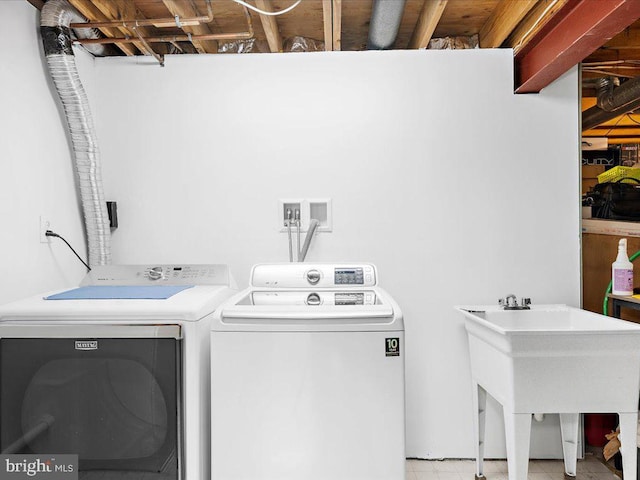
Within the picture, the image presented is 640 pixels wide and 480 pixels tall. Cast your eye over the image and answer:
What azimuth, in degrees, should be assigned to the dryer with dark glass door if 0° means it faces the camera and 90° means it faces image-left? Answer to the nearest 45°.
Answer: approximately 0°

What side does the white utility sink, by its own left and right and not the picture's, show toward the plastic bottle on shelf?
back

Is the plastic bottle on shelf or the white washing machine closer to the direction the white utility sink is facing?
the white washing machine

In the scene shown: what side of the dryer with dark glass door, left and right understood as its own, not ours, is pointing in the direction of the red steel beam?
left

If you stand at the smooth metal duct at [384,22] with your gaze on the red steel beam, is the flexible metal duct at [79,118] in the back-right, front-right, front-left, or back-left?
back-right

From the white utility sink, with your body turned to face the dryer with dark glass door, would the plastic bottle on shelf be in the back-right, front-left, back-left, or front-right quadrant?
back-right

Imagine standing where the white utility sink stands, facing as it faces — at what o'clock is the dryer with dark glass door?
The dryer with dark glass door is roughly at 2 o'clock from the white utility sink.

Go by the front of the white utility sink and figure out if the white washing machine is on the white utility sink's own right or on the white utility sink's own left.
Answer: on the white utility sink's own right
